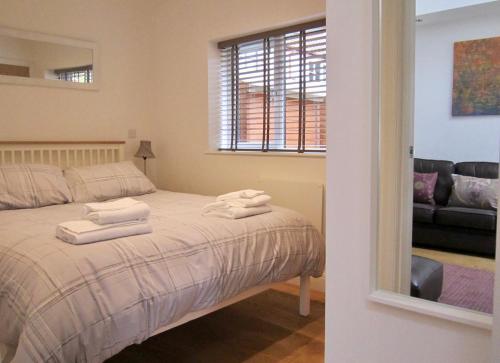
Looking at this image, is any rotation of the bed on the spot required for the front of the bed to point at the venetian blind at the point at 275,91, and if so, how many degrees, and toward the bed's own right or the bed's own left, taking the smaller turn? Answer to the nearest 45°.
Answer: approximately 90° to the bed's own left

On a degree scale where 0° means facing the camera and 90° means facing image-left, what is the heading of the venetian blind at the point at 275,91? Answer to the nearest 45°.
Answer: approximately 45°

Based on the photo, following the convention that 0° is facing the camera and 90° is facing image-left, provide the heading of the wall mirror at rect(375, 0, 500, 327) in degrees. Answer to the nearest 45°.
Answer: approximately 45°

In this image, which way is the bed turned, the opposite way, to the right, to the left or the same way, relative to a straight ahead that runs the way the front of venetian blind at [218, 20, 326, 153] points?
to the left

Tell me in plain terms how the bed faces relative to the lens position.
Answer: facing the viewer and to the right of the viewer

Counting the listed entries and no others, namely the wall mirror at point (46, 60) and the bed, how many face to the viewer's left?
0

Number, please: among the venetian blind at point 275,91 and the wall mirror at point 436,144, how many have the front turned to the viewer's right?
0

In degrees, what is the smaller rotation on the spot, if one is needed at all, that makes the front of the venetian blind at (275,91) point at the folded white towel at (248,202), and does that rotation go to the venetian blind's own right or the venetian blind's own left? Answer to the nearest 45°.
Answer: approximately 45° to the venetian blind's own left

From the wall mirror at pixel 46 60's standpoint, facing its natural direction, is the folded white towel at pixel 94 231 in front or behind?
in front

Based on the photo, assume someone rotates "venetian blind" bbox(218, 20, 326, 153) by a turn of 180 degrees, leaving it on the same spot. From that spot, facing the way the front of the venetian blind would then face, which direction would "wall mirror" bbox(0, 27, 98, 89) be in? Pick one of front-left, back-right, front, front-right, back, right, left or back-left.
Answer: back-left

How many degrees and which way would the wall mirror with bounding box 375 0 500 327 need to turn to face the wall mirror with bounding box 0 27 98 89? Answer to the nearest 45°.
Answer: approximately 90° to its right
